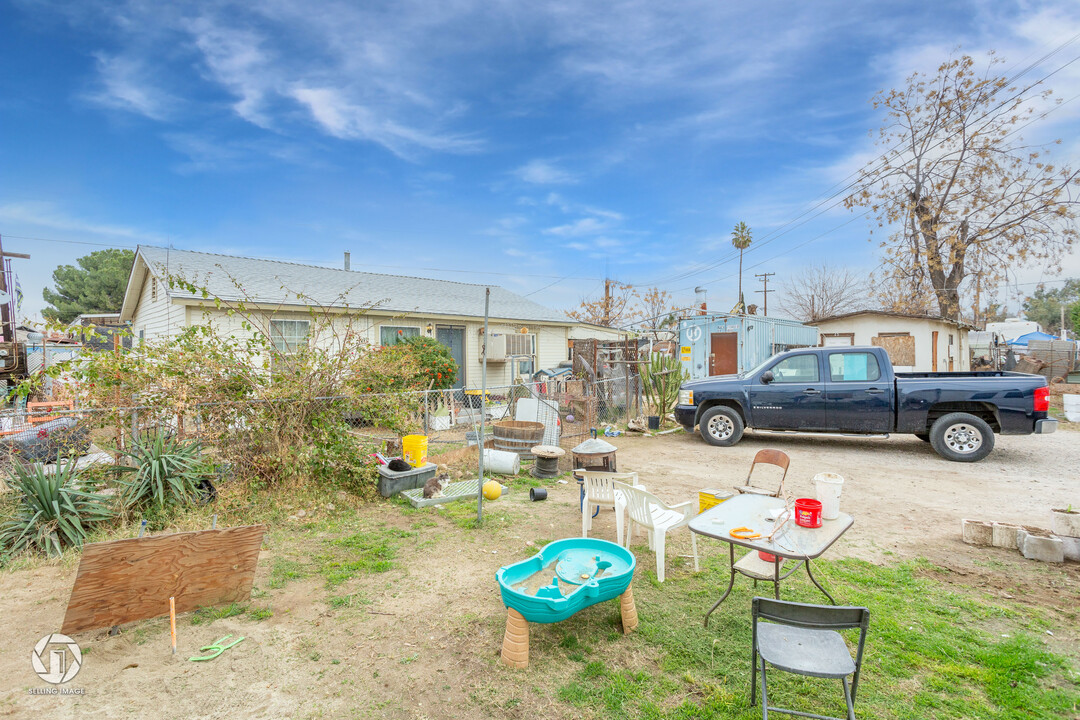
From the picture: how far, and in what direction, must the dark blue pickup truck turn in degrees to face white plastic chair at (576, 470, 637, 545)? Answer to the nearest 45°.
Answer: approximately 90° to its left

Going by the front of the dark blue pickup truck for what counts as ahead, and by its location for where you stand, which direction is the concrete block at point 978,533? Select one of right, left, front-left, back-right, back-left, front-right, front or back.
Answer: left

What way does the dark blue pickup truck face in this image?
to the viewer's left

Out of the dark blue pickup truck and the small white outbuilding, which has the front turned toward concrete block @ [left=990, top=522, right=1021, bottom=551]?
the small white outbuilding

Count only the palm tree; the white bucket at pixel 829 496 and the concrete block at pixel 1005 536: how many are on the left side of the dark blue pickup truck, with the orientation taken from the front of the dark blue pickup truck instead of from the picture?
2

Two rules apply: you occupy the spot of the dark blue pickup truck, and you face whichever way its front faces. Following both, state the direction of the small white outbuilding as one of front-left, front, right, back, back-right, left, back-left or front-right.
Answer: right

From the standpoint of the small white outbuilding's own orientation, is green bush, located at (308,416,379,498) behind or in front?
in front

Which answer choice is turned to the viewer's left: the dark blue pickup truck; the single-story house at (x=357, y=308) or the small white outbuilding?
the dark blue pickup truck
